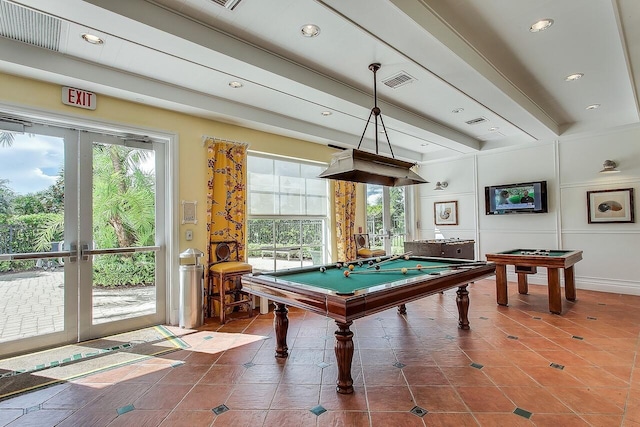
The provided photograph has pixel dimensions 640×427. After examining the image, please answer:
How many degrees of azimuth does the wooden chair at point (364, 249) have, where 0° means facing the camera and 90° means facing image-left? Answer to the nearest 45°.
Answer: approximately 315°

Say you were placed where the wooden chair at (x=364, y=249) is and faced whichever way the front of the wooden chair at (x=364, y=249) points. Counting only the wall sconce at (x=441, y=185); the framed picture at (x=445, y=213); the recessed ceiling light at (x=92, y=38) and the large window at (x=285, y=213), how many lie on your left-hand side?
2

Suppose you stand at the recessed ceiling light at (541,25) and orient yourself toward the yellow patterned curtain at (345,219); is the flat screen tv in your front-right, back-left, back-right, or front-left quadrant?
front-right

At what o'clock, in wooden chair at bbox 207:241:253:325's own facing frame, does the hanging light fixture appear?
The hanging light fixture is roughly at 12 o'clock from the wooden chair.

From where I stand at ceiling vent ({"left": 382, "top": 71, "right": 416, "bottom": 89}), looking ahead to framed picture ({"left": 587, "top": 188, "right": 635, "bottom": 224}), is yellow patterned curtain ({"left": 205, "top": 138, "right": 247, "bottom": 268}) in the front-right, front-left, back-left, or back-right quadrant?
back-left

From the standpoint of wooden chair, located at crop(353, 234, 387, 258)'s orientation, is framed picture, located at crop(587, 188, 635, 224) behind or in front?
in front

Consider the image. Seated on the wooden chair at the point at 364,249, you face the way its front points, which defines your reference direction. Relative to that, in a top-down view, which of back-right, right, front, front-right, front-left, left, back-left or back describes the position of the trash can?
right

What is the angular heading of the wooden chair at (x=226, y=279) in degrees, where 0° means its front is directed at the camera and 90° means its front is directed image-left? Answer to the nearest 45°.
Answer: approximately 315°

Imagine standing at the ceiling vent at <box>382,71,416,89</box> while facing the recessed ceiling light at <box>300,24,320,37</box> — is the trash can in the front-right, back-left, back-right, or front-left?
front-right

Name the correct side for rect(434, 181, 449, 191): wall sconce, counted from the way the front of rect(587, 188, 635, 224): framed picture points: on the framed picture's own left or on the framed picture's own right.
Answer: on the framed picture's own right

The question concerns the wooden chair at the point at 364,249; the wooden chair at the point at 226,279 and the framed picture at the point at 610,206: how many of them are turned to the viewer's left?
0

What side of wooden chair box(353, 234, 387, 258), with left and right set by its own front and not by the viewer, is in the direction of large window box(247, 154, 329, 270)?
right

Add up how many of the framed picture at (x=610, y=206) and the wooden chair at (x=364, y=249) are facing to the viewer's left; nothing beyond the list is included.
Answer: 0

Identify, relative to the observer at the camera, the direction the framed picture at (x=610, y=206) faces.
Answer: facing the viewer
